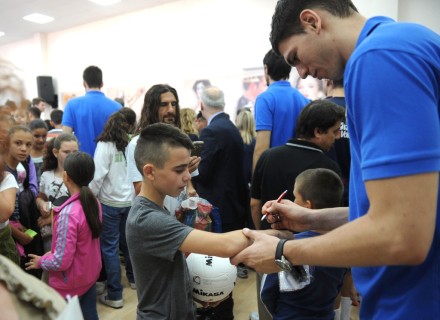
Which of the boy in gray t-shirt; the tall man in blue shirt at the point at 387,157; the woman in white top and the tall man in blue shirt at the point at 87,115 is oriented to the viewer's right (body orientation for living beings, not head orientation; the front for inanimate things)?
the boy in gray t-shirt

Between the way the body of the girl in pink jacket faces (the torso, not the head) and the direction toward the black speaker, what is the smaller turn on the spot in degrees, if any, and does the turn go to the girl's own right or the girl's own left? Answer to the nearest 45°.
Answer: approximately 45° to the girl's own right

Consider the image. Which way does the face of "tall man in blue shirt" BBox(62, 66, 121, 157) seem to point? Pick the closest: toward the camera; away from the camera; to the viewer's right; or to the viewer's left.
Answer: away from the camera

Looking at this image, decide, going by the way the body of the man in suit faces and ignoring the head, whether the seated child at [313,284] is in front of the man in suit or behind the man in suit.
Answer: behind

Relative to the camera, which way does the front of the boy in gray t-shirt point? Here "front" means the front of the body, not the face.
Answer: to the viewer's right

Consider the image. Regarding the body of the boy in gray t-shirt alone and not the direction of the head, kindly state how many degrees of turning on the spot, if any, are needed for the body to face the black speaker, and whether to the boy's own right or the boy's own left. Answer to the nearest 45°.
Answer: approximately 90° to the boy's own left

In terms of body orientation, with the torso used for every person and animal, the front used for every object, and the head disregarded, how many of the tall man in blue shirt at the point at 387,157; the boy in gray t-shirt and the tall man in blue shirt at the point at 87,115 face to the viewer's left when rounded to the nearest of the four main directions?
1

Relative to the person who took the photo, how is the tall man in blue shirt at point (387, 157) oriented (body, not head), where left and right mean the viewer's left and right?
facing to the left of the viewer

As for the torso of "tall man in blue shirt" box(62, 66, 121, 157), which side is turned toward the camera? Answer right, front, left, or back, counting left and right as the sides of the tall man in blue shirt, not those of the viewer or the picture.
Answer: back

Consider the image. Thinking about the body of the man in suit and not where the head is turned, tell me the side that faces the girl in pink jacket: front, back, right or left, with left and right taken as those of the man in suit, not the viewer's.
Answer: left

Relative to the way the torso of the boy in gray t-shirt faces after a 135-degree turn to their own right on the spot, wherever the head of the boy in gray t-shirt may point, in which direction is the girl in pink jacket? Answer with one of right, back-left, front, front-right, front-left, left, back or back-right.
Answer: right

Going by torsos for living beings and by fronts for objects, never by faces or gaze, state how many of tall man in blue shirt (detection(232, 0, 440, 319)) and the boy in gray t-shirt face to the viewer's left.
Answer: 1

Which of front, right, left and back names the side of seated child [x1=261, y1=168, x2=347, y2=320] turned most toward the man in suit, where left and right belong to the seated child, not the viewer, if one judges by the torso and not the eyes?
front
